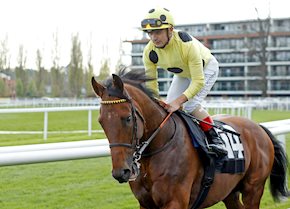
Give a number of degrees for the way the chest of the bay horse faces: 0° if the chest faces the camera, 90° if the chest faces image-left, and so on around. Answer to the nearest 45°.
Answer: approximately 45°

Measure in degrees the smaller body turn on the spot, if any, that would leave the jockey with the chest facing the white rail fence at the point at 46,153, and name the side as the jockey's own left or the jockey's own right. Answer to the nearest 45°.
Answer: approximately 45° to the jockey's own right

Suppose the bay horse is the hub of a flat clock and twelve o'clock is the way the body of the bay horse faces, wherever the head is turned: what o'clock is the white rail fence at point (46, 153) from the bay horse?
The white rail fence is roughly at 2 o'clock from the bay horse.

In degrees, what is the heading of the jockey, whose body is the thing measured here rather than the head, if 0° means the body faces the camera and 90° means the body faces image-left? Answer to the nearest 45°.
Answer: approximately 45°
